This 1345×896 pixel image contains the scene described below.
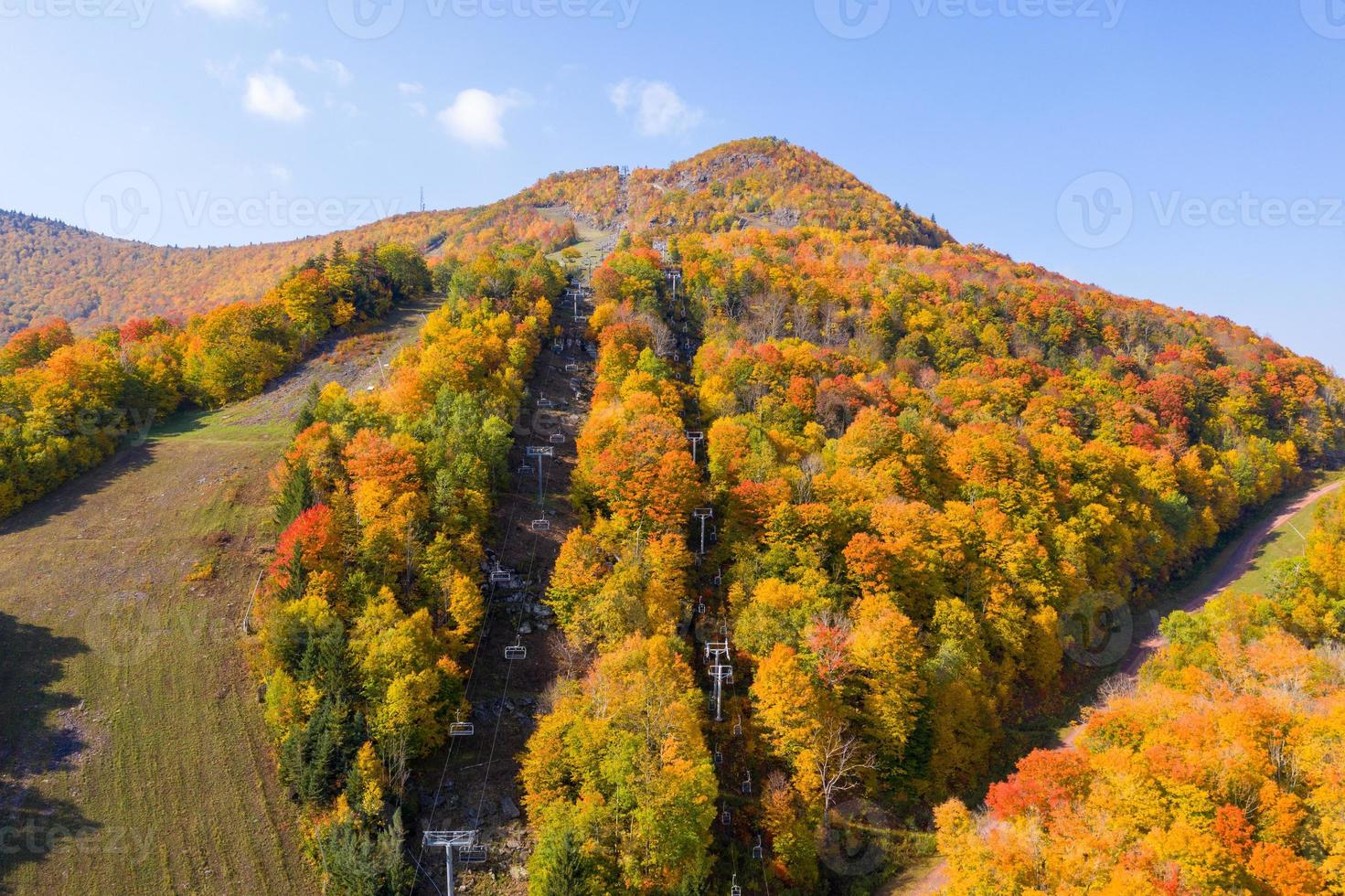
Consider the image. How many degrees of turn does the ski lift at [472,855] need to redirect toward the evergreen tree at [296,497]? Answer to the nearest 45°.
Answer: approximately 45° to its left

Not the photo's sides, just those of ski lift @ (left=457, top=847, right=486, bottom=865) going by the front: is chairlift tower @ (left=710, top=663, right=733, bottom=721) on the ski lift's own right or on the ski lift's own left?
on the ski lift's own right

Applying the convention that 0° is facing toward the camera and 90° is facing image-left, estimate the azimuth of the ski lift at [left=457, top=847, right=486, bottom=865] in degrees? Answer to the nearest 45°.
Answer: approximately 180°

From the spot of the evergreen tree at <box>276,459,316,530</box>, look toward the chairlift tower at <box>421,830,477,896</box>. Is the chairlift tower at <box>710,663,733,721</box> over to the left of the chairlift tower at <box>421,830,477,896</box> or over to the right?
left

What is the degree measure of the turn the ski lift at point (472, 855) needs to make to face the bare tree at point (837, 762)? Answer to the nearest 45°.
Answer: approximately 90° to its right
